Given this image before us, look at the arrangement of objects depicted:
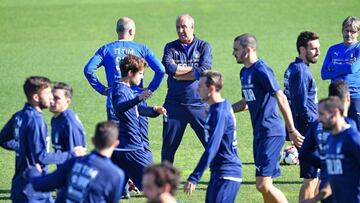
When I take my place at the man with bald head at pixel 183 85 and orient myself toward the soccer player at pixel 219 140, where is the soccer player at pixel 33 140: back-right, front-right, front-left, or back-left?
front-right

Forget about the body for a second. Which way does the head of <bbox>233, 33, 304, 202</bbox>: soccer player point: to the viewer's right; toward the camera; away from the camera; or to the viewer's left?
to the viewer's left

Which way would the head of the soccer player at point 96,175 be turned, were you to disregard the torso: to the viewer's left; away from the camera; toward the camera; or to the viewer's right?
away from the camera

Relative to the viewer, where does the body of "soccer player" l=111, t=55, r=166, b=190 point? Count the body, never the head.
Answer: to the viewer's right

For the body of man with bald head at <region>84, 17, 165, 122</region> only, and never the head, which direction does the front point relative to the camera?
away from the camera

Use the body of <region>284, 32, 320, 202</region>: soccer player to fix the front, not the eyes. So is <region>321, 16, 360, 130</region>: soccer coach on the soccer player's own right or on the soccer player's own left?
on the soccer player's own left

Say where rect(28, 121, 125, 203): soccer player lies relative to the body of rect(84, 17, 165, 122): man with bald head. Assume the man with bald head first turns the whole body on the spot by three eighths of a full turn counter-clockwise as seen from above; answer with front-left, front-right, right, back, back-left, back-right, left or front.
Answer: front-left

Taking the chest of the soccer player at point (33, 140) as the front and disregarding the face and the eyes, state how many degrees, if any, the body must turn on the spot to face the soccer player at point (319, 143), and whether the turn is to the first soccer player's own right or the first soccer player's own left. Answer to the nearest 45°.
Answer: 0° — they already face them

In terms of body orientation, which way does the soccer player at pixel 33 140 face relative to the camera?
to the viewer's right
